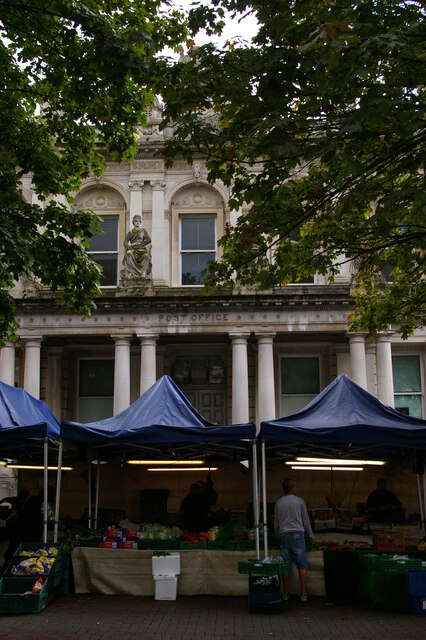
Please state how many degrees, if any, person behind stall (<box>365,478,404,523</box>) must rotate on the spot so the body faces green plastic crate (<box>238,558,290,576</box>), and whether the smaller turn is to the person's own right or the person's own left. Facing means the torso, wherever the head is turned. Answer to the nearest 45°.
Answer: approximately 45° to the person's own right

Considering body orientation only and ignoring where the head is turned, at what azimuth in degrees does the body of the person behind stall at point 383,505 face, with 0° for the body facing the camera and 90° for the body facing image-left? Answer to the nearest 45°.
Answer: approximately 0°

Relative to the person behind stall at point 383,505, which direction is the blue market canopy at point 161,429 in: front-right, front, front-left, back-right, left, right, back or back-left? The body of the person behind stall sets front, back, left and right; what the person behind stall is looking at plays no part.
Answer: front-right

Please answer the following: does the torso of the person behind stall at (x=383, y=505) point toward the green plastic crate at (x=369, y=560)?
yes

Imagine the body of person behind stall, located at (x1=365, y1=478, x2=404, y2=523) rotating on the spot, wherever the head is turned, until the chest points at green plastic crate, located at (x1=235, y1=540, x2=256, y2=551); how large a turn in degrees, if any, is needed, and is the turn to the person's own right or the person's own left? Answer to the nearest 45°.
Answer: approximately 45° to the person's own right

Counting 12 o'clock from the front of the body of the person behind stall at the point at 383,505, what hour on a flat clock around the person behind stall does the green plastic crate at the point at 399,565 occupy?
The green plastic crate is roughly at 12 o'clock from the person behind stall.

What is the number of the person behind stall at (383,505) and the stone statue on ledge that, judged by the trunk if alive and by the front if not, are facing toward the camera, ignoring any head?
2

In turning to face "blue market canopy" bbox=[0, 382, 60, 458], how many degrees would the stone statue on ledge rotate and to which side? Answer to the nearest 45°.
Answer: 0° — it already faces it

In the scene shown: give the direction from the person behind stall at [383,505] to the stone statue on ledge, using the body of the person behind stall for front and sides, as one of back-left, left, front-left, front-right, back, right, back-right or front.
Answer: back-right

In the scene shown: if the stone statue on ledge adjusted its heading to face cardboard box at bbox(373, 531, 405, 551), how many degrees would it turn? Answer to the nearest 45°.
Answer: approximately 45° to its left

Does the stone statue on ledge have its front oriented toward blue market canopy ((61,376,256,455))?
yes

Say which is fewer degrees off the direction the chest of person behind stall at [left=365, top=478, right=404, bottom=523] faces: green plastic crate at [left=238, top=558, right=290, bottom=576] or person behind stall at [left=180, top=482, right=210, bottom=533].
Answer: the green plastic crate

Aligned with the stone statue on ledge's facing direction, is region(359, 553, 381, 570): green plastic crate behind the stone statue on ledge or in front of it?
in front
